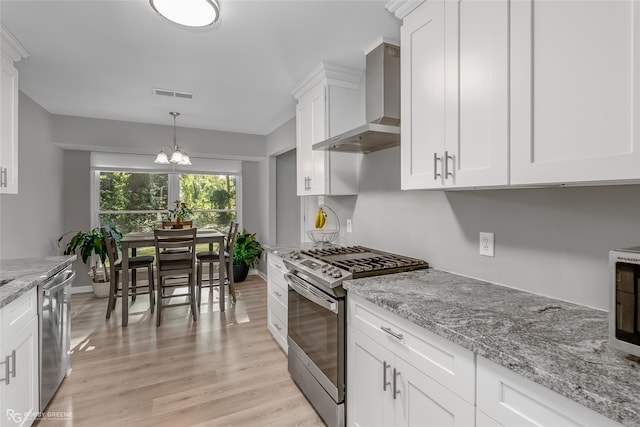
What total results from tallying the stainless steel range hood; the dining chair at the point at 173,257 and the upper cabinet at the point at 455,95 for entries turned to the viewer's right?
0

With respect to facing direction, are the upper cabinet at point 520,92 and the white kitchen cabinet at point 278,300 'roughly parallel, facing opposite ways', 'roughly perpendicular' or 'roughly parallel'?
roughly parallel

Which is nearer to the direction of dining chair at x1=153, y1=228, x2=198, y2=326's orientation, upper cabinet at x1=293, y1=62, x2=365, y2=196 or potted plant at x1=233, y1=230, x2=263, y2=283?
the potted plant

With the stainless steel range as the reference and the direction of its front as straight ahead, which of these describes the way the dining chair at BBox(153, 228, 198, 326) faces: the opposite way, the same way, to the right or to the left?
to the right

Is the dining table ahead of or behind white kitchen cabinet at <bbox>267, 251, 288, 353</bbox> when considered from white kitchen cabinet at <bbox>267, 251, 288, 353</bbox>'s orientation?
ahead

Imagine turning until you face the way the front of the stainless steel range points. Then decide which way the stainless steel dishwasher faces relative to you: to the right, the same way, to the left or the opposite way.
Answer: the opposite way

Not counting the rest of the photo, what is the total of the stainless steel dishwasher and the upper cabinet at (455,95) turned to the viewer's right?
1

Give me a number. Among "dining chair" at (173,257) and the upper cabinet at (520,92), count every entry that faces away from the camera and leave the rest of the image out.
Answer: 1

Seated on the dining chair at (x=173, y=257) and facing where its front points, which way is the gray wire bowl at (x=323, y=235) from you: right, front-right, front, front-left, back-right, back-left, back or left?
back-right

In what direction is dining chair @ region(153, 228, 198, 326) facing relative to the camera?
away from the camera

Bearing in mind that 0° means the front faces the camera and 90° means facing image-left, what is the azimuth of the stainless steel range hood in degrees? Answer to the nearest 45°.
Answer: approximately 45°

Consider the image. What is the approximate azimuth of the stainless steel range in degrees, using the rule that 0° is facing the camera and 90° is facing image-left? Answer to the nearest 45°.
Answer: approximately 45°

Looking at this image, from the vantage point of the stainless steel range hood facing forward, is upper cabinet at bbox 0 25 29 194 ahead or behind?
ahead

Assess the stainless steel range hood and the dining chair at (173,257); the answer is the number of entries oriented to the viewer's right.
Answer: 0

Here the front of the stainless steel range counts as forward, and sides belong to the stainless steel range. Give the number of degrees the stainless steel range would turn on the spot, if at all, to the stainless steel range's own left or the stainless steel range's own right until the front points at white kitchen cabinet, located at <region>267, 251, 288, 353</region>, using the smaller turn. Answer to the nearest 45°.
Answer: approximately 90° to the stainless steel range's own right

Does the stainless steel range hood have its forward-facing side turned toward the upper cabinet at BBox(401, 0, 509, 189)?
no

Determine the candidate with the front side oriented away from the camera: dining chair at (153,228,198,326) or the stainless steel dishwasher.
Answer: the dining chair

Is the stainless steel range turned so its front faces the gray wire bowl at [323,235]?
no

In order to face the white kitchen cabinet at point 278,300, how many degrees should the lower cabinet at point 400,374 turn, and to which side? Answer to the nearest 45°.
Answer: approximately 90° to its right
